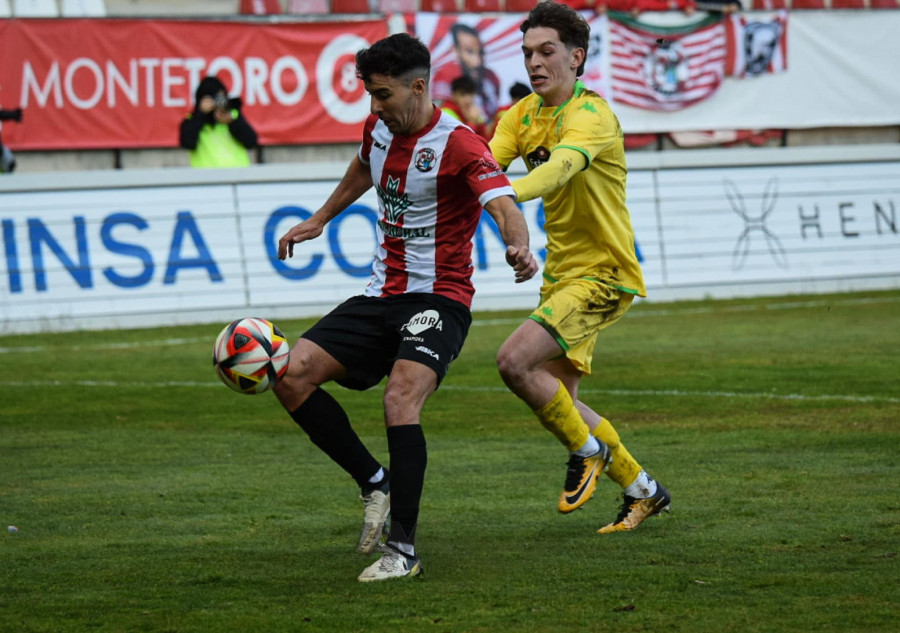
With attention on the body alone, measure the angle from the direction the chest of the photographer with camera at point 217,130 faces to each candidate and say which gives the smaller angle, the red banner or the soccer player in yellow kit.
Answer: the soccer player in yellow kit

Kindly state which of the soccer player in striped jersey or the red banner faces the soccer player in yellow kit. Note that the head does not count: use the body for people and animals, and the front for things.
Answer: the red banner

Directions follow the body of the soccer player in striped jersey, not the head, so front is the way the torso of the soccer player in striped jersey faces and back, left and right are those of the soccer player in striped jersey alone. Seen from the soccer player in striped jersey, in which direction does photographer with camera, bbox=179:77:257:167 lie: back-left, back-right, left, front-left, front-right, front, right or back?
back-right

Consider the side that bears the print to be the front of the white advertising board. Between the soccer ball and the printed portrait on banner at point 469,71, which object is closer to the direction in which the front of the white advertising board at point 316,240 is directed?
the soccer ball

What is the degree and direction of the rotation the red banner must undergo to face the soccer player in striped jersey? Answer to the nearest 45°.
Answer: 0° — it already faces them

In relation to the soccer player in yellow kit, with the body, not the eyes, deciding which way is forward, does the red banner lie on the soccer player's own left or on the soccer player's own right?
on the soccer player's own right

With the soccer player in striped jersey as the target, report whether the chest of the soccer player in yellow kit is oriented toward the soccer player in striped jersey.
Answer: yes

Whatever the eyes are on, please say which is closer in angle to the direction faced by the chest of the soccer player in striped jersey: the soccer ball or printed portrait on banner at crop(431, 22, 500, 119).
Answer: the soccer ball

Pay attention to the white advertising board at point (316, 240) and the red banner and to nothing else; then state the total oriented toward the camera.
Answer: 2

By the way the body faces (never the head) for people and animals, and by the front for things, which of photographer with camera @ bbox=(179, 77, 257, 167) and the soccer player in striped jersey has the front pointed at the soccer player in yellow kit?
the photographer with camera
